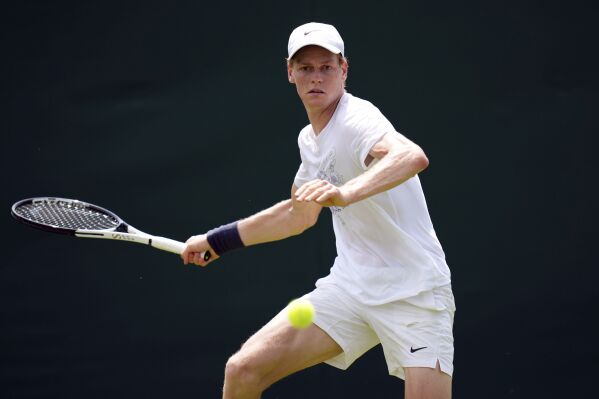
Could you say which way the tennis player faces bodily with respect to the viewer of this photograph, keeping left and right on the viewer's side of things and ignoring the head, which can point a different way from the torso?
facing the viewer and to the left of the viewer
